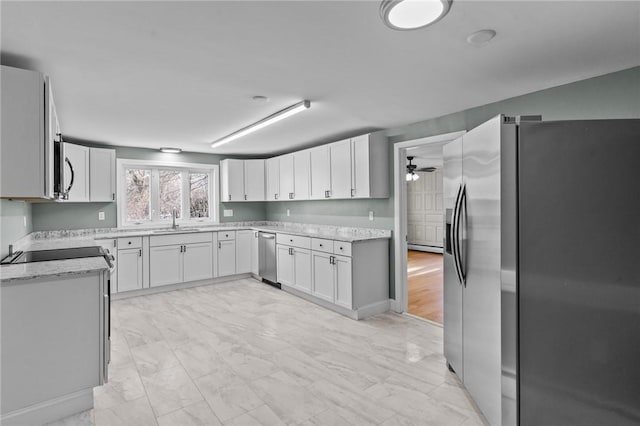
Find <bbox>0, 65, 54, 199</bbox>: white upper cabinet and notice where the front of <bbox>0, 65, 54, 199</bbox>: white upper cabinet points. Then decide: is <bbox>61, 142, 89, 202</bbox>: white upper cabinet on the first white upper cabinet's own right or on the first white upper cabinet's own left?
on the first white upper cabinet's own left

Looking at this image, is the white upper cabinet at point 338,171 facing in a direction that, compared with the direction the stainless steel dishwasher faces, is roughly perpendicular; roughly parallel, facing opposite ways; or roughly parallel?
roughly parallel

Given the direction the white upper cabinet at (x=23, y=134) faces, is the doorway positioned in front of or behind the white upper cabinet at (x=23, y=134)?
in front

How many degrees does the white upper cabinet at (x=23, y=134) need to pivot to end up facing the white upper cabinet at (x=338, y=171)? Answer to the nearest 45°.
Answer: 0° — it already faces it

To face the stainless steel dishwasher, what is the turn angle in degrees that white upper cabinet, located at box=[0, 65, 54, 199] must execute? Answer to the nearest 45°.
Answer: approximately 45° to its left

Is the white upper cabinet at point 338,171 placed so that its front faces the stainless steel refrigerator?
no

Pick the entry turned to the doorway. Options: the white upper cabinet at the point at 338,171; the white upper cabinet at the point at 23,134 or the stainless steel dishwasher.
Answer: the white upper cabinet at the point at 23,134

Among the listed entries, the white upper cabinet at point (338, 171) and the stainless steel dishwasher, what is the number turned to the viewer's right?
0

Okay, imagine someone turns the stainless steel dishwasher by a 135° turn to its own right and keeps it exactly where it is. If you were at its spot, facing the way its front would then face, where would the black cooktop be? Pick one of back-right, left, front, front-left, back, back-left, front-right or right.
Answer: back-left

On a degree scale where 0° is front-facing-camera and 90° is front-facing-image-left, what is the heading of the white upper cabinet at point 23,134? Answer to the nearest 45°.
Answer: approximately 270°

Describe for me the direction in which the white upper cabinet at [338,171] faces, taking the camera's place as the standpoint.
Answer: facing the viewer and to the left of the viewer

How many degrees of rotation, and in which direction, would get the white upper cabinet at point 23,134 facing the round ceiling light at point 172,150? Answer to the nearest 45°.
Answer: approximately 45° to its left

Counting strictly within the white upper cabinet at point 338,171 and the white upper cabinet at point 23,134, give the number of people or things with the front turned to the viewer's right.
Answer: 1

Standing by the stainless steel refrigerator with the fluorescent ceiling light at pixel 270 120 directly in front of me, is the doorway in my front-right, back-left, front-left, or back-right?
front-right

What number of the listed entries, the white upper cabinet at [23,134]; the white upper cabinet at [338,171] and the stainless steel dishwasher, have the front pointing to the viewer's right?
1

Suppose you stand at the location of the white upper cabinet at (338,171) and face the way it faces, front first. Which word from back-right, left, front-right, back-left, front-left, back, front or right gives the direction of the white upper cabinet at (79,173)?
front-right
